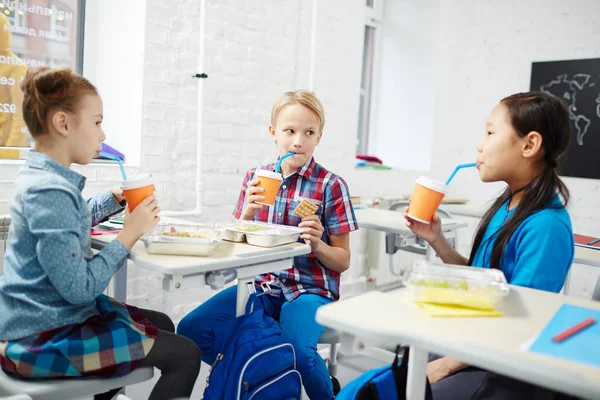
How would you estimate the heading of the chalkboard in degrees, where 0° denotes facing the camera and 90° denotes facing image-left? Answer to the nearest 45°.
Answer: approximately 0°

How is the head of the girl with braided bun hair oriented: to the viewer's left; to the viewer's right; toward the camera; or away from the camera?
to the viewer's right

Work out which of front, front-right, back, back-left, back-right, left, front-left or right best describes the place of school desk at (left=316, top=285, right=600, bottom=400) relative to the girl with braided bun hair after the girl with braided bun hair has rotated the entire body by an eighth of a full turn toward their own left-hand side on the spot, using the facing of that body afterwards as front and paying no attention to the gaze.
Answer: right

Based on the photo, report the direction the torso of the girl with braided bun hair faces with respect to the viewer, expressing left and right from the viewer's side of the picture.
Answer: facing to the right of the viewer

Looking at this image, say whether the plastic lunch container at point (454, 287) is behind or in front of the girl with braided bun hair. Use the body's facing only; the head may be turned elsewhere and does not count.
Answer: in front
